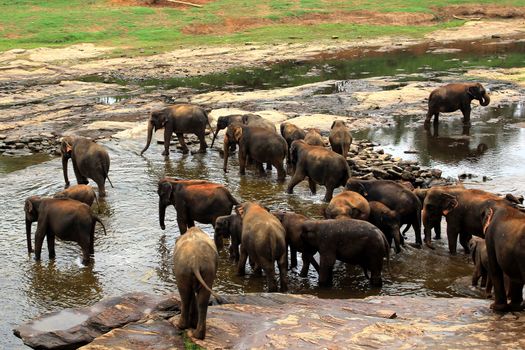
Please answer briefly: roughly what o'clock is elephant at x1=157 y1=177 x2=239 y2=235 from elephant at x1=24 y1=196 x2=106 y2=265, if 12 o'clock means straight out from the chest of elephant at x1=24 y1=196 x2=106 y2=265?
elephant at x1=157 y1=177 x2=239 y2=235 is roughly at 6 o'clock from elephant at x1=24 y1=196 x2=106 y2=265.

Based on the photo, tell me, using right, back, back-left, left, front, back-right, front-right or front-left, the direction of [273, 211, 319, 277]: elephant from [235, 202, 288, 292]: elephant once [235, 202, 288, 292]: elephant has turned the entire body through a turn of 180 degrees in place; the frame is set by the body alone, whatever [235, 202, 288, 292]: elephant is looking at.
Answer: left

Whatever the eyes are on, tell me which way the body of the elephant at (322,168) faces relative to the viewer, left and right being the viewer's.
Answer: facing away from the viewer and to the left of the viewer

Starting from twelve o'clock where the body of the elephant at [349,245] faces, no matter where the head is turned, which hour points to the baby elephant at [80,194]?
The baby elephant is roughly at 1 o'clock from the elephant.

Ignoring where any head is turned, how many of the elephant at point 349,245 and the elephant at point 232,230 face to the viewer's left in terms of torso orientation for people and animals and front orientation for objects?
2

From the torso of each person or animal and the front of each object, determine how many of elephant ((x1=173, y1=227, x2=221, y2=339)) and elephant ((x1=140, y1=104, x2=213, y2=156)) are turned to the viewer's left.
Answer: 1

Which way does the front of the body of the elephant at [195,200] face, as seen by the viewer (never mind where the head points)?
to the viewer's left

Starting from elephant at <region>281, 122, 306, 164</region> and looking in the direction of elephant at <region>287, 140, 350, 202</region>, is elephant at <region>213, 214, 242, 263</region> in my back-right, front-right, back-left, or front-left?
front-right

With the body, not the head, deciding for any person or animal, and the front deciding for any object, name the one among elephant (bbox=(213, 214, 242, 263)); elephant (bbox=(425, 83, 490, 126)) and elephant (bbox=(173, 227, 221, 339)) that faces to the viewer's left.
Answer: elephant (bbox=(213, 214, 242, 263))

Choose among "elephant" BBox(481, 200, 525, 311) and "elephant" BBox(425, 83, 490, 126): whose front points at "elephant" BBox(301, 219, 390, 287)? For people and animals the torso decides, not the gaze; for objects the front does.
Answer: "elephant" BBox(481, 200, 525, 311)

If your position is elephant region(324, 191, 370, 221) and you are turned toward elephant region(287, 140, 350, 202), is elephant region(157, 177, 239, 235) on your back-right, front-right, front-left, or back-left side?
front-left

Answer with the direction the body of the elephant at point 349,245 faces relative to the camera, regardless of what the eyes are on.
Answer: to the viewer's left

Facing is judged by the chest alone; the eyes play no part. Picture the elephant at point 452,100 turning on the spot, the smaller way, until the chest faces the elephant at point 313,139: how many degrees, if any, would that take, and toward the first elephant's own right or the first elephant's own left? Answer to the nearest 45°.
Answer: approximately 135° to the first elephant's own right

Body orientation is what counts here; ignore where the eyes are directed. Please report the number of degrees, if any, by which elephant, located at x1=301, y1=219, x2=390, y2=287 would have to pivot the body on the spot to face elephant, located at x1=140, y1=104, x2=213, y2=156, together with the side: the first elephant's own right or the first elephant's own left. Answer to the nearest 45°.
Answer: approximately 45° to the first elephant's own right

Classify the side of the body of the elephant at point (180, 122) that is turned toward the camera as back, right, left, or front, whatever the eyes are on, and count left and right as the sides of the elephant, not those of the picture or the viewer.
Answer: left

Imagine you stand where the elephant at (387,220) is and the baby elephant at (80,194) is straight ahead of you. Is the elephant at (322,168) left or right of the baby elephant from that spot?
right

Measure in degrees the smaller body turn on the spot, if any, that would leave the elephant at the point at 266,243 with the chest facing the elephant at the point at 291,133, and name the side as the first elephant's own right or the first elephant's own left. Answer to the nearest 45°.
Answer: approximately 45° to the first elephant's own right

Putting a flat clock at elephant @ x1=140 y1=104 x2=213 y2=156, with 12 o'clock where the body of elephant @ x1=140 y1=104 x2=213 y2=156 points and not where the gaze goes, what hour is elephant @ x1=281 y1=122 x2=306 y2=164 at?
elephant @ x1=281 y1=122 x2=306 y2=164 is roughly at 7 o'clock from elephant @ x1=140 y1=104 x2=213 y2=156.

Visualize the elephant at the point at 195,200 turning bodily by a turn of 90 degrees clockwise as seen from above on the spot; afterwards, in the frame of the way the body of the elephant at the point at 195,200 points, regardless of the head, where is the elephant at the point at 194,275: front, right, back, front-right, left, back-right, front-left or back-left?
back

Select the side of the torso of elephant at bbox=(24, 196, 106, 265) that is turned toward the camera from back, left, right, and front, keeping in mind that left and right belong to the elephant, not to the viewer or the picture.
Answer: left

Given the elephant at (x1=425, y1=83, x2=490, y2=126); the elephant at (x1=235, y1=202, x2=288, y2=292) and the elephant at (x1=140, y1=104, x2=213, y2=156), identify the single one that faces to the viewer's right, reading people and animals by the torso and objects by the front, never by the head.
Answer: the elephant at (x1=425, y1=83, x2=490, y2=126)
